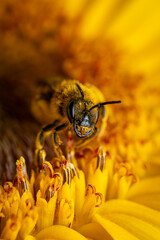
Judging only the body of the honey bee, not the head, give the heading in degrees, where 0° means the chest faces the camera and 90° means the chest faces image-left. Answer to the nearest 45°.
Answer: approximately 315°
